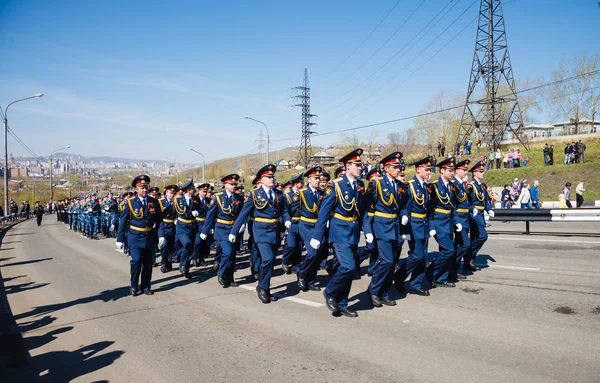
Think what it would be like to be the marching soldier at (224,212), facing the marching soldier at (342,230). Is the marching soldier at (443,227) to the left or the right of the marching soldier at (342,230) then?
left

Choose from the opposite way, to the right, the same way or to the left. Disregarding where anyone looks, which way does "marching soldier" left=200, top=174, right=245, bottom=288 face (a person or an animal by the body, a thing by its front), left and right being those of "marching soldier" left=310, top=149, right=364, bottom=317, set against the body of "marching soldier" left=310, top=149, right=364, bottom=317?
the same way

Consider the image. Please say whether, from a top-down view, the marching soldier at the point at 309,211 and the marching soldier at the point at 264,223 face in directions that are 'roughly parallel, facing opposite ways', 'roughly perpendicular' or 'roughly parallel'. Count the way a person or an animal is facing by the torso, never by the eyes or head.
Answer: roughly parallel

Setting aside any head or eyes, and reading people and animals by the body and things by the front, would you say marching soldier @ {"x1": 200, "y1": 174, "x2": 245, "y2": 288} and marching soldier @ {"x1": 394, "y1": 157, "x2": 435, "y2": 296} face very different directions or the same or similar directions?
same or similar directions

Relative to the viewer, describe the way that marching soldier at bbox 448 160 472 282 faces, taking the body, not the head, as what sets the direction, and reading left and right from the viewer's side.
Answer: facing the viewer and to the right of the viewer

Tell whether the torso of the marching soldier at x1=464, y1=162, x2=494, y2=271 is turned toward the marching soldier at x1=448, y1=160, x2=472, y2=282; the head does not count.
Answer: no

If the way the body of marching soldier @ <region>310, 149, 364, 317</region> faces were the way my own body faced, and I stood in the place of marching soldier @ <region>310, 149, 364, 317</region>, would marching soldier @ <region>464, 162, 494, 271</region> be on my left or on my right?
on my left

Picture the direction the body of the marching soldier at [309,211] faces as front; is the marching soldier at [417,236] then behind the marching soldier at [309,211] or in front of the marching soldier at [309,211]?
in front

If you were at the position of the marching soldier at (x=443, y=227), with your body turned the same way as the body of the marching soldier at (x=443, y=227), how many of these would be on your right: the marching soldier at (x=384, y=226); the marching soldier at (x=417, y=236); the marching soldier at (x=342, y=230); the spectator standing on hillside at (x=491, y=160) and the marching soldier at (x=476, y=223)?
3

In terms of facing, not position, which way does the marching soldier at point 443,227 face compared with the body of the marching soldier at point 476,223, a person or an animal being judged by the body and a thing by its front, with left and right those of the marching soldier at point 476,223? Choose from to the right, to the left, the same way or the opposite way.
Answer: the same way

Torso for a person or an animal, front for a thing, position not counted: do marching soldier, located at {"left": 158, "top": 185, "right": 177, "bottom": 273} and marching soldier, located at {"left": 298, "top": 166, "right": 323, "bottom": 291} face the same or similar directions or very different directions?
same or similar directions

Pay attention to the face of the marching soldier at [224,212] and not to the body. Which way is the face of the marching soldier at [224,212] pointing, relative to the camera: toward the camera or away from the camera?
toward the camera

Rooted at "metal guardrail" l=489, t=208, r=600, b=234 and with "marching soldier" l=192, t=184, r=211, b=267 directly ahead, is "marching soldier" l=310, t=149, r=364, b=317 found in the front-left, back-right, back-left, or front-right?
front-left

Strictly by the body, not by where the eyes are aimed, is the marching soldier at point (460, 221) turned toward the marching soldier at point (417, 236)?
no

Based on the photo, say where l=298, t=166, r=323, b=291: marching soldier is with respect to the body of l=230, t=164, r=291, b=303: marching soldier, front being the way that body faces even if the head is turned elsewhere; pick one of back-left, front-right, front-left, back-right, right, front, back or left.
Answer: left
